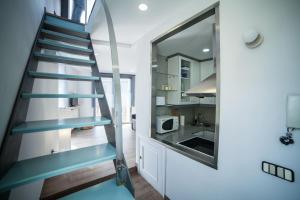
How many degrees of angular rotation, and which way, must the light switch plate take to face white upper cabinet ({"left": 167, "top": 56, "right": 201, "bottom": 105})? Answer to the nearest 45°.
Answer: approximately 90° to its right

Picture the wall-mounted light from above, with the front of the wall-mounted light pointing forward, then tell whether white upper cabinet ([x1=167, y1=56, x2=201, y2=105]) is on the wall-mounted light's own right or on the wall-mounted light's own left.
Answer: on the wall-mounted light's own right

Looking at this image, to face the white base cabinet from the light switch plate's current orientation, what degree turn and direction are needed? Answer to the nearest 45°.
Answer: approximately 45° to its right

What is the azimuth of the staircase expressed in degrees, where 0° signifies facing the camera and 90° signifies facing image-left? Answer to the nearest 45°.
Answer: approximately 0°

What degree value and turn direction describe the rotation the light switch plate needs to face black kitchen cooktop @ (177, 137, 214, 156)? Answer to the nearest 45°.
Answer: approximately 90° to its right

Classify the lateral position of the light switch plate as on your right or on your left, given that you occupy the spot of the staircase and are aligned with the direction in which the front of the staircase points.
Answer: on your left
